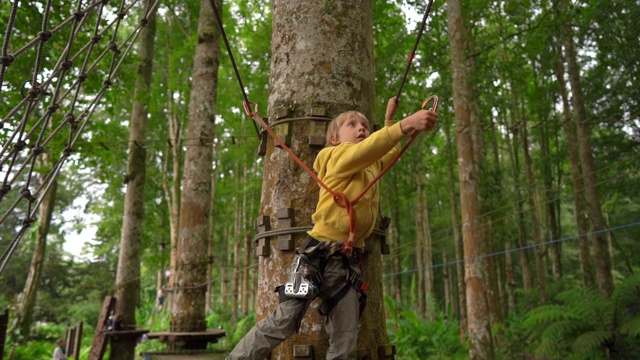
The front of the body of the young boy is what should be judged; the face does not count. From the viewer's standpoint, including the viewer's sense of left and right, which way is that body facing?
facing the viewer and to the right of the viewer

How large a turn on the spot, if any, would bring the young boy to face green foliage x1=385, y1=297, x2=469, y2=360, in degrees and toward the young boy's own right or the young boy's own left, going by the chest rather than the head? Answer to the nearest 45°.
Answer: approximately 135° to the young boy's own left

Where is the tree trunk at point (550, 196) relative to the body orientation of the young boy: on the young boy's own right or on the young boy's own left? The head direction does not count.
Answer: on the young boy's own left

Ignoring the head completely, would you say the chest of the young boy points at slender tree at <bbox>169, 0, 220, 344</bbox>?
no

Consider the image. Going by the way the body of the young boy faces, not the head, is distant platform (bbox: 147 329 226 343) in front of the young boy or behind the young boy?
behind

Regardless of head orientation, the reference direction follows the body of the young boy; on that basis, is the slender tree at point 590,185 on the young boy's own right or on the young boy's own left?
on the young boy's own left

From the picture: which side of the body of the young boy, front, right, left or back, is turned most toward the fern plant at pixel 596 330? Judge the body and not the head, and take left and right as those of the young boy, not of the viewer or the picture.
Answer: left

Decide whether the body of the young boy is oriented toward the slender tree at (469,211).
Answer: no

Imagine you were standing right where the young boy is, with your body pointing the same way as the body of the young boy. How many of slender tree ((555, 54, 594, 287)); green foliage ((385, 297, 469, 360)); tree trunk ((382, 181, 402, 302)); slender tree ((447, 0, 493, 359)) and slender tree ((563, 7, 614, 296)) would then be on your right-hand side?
0

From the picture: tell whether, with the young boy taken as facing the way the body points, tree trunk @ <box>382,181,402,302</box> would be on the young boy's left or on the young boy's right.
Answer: on the young boy's left

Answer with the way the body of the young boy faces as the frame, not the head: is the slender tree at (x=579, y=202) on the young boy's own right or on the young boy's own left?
on the young boy's own left

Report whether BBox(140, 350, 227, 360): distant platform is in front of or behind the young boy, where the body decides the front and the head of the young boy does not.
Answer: behind
